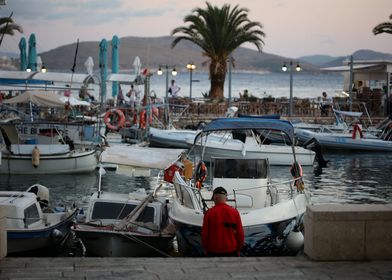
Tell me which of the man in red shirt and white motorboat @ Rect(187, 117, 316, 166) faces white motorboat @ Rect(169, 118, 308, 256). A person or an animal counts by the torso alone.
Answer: the man in red shirt

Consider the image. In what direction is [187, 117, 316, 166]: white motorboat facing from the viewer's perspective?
to the viewer's left

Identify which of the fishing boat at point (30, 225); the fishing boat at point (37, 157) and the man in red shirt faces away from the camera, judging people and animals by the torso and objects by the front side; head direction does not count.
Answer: the man in red shirt

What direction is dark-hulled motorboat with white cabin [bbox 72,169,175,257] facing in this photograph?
toward the camera

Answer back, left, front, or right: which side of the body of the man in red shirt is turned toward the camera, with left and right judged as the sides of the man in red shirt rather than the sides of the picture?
back

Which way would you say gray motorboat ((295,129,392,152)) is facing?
to the viewer's left

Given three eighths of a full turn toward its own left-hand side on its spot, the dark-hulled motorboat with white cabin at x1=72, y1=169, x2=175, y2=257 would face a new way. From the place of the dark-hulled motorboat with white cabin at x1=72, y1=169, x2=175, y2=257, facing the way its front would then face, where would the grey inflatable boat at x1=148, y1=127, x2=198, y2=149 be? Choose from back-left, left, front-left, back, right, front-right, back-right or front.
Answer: front-left

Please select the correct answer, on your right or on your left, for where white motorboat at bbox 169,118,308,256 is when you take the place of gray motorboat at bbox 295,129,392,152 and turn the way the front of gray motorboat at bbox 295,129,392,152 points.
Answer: on your left

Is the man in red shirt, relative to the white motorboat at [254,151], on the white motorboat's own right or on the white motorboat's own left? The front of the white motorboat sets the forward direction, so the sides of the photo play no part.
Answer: on the white motorboat's own left
